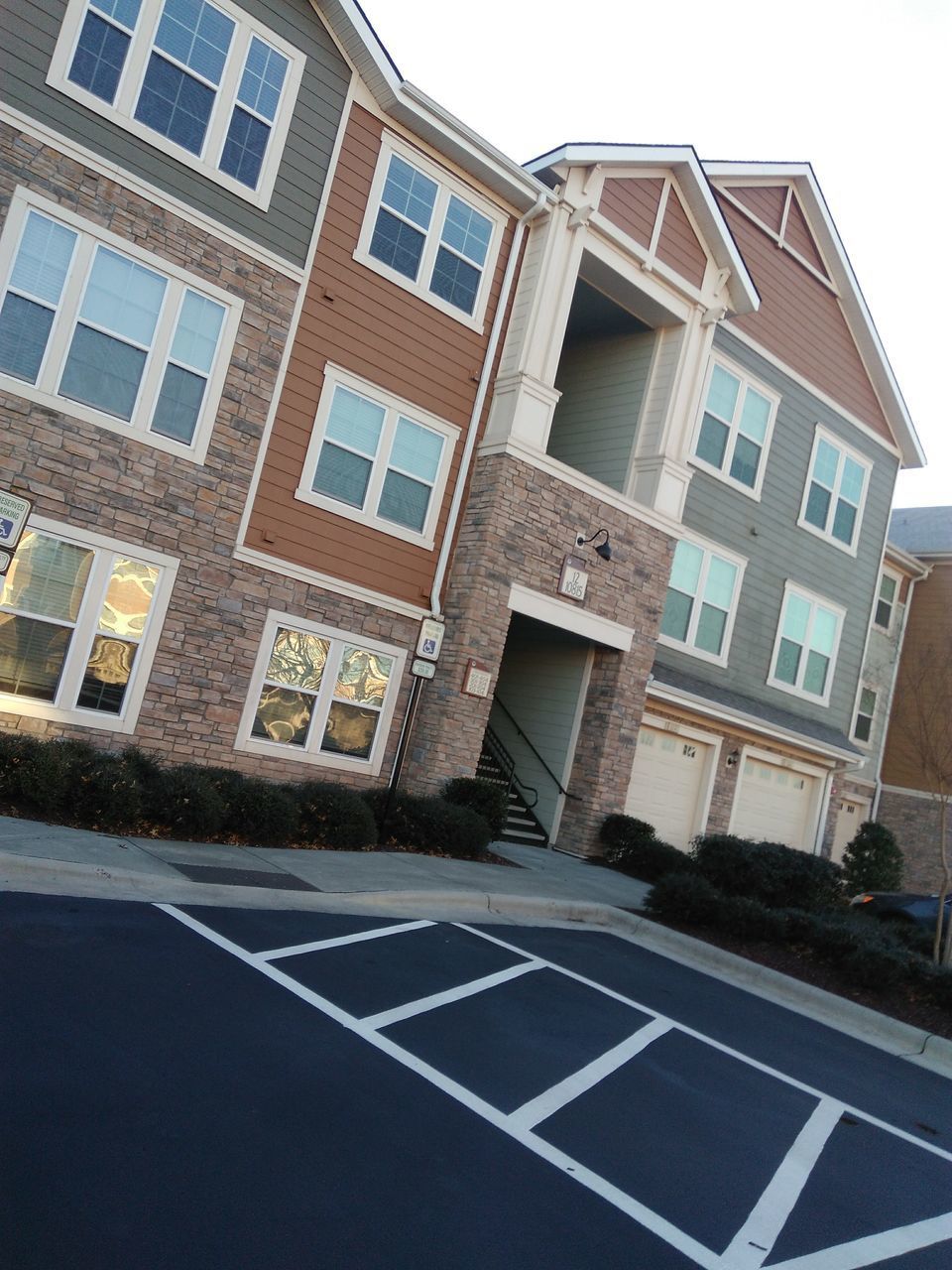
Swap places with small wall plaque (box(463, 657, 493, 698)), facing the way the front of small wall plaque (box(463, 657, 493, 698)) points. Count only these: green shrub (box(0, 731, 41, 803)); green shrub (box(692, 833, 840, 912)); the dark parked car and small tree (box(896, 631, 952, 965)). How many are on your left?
3

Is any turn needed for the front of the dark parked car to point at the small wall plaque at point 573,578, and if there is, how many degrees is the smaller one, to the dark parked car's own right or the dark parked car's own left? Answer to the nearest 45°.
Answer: approximately 45° to the dark parked car's own left

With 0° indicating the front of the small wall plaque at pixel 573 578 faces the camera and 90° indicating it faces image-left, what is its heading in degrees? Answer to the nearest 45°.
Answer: approximately 0°

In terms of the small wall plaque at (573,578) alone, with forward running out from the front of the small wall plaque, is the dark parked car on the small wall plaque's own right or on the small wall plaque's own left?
on the small wall plaque's own left

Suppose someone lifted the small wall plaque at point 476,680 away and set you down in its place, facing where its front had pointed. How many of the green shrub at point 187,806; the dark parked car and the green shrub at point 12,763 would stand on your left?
1

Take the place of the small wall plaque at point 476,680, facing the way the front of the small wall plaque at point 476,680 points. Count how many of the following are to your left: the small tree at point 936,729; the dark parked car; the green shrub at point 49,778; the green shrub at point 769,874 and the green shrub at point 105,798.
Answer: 3

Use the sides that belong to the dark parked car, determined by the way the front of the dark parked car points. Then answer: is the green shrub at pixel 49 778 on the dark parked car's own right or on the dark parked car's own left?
on the dark parked car's own left
